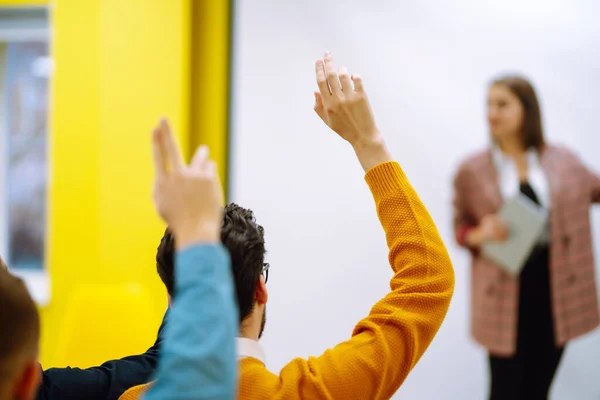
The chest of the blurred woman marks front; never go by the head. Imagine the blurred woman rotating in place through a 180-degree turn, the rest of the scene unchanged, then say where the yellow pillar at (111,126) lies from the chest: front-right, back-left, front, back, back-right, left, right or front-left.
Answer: left

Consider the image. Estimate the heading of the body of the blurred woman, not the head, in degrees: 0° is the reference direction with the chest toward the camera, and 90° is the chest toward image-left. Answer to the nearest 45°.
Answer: approximately 0°

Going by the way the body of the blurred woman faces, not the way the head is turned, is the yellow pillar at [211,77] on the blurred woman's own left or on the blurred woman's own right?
on the blurred woman's own right

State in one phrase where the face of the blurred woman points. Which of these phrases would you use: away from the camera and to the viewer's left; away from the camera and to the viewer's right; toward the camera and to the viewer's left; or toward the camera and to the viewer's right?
toward the camera and to the viewer's left
